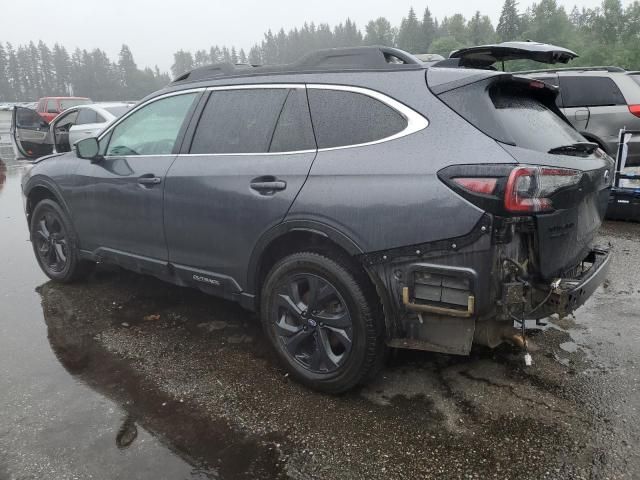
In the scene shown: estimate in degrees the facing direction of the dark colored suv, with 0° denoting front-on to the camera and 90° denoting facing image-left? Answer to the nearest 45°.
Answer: approximately 135°

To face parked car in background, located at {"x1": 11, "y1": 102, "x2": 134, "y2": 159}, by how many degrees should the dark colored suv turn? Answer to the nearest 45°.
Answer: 0° — it already faces it

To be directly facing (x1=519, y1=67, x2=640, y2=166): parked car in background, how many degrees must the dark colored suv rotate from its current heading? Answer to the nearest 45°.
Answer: approximately 90° to its right
